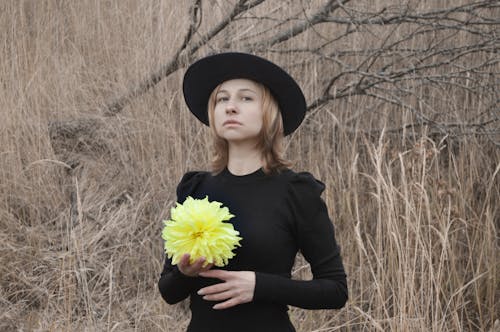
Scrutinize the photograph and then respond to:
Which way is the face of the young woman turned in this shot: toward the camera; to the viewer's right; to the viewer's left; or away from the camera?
toward the camera

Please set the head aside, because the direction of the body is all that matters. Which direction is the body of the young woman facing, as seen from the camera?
toward the camera
